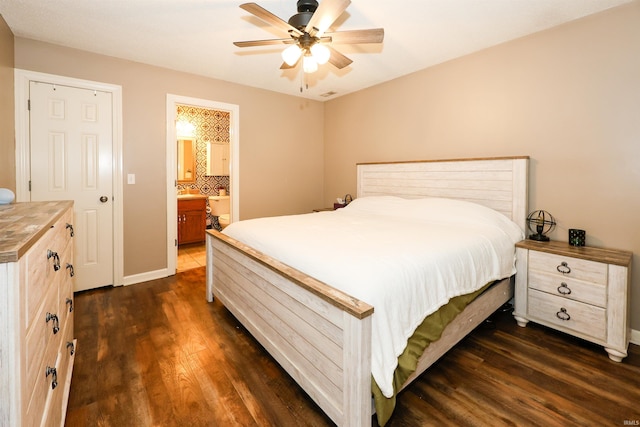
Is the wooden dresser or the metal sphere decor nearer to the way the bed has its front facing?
the wooden dresser

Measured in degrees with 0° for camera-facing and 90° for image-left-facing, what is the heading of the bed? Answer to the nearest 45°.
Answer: approximately 45°
